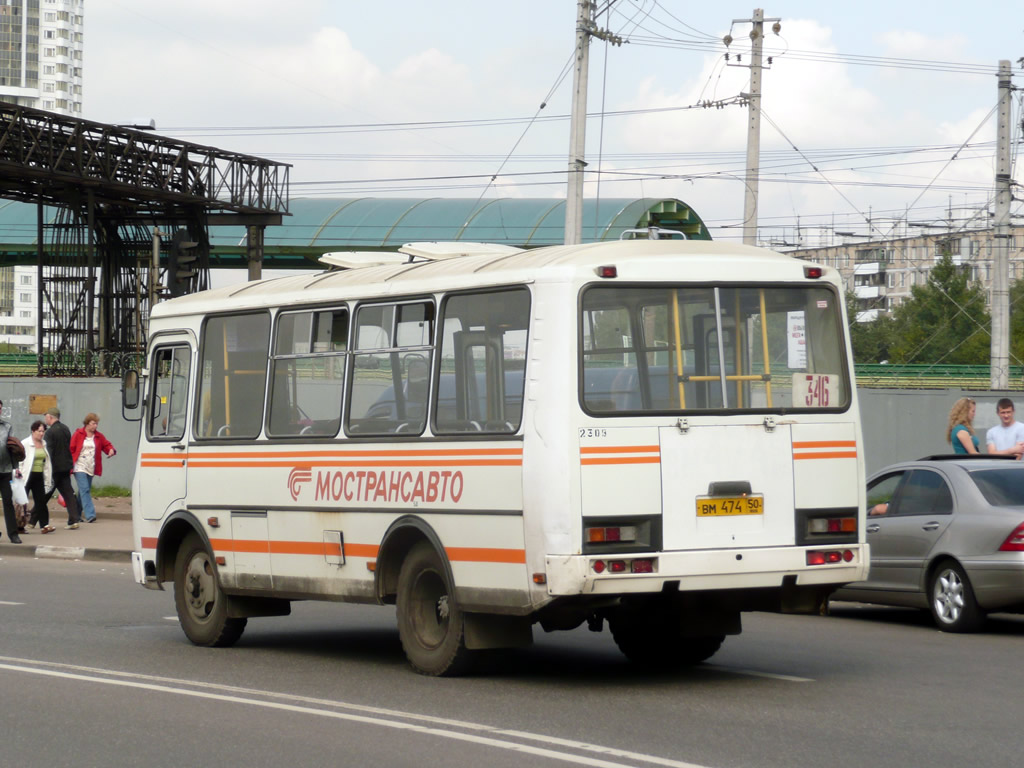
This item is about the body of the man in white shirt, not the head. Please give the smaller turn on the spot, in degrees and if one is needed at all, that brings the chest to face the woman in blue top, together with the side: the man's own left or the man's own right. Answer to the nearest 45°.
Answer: approximately 45° to the man's own right

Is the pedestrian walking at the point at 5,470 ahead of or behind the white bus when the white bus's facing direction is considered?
ahead

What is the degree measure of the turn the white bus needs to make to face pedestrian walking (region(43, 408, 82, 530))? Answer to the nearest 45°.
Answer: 0° — it already faces them

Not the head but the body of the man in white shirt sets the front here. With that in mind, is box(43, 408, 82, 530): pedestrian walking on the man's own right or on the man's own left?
on the man's own right

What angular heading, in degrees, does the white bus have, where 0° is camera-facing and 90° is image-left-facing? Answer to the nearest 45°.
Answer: approximately 135°

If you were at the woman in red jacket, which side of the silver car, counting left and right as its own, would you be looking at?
front

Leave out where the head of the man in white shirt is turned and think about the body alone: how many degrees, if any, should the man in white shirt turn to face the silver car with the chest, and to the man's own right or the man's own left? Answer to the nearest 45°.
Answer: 0° — they already face it

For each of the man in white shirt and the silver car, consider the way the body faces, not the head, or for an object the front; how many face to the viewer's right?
0

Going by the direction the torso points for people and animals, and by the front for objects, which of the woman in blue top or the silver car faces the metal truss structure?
the silver car
